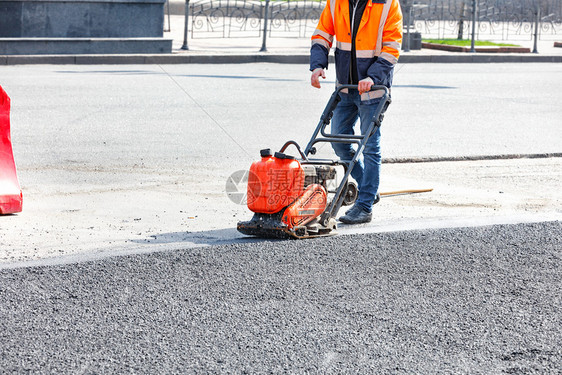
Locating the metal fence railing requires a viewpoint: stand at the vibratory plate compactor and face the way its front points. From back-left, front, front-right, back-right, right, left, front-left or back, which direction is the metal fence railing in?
back-right

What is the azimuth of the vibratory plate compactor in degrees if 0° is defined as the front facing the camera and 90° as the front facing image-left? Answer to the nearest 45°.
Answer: approximately 45°

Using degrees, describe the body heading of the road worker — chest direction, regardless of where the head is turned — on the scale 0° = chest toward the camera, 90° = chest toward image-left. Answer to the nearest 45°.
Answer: approximately 45°

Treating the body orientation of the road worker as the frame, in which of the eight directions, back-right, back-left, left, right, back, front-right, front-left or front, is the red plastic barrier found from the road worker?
front-right

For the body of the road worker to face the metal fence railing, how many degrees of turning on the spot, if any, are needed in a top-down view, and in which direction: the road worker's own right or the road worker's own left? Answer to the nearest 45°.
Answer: approximately 135° to the road worker's own right

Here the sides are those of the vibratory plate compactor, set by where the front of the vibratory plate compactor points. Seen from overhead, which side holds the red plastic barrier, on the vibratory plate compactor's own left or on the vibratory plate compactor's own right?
on the vibratory plate compactor's own right
